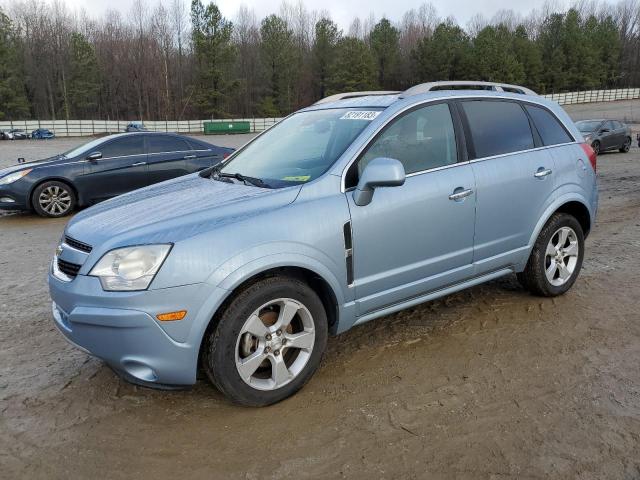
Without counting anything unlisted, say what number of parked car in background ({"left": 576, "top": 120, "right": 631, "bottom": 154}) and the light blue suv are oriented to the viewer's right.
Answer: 0

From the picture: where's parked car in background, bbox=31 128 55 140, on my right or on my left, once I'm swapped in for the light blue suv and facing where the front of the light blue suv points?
on my right

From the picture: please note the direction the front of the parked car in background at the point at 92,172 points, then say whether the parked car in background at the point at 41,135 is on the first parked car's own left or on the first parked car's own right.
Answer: on the first parked car's own right

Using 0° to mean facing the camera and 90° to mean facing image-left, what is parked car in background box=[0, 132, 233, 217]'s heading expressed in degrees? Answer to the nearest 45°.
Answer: approximately 90°

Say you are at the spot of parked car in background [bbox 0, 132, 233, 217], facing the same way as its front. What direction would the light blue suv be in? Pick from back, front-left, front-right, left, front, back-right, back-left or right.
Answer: left

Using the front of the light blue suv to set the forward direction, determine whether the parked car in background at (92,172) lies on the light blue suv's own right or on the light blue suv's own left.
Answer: on the light blue suv's own right

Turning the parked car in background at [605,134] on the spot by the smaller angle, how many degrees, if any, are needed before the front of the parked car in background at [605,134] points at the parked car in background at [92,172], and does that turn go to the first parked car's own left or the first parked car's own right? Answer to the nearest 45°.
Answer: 0° — it already faces it

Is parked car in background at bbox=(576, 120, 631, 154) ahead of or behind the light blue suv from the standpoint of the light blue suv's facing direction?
behind

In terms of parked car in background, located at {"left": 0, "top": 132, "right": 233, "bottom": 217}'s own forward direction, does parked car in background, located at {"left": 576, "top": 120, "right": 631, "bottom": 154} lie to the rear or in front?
to the rear
